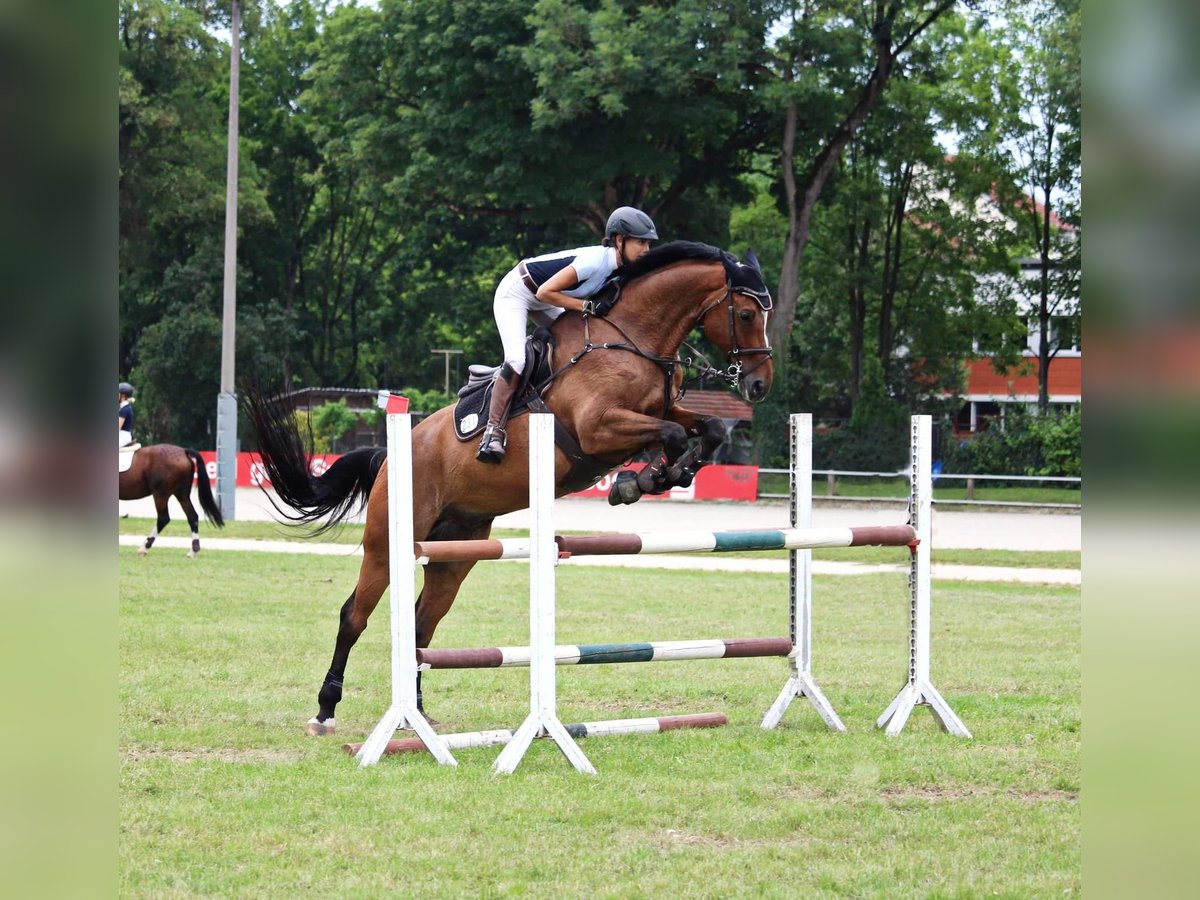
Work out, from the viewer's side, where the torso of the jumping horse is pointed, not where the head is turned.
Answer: to the viewer's right

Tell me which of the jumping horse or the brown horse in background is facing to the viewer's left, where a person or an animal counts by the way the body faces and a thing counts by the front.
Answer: the brown horse in background

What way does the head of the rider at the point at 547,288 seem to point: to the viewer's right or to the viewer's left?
to the viewer's right

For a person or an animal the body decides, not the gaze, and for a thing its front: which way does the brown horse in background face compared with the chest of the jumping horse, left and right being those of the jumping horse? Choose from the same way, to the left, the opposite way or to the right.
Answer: the opposite way

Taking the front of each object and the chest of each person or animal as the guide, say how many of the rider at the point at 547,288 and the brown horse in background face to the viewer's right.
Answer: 1

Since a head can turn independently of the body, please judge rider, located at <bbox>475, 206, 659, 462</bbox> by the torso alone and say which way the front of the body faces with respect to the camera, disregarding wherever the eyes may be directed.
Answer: to the viewer's right

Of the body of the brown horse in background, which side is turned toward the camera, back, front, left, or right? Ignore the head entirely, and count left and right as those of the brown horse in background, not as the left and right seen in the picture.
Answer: left

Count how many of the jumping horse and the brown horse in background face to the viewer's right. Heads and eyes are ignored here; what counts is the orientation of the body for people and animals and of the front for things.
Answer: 1

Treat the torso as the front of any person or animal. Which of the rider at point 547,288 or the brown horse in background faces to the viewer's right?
the rider

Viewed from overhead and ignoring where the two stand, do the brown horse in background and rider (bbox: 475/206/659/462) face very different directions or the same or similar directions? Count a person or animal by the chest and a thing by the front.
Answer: very different directions
